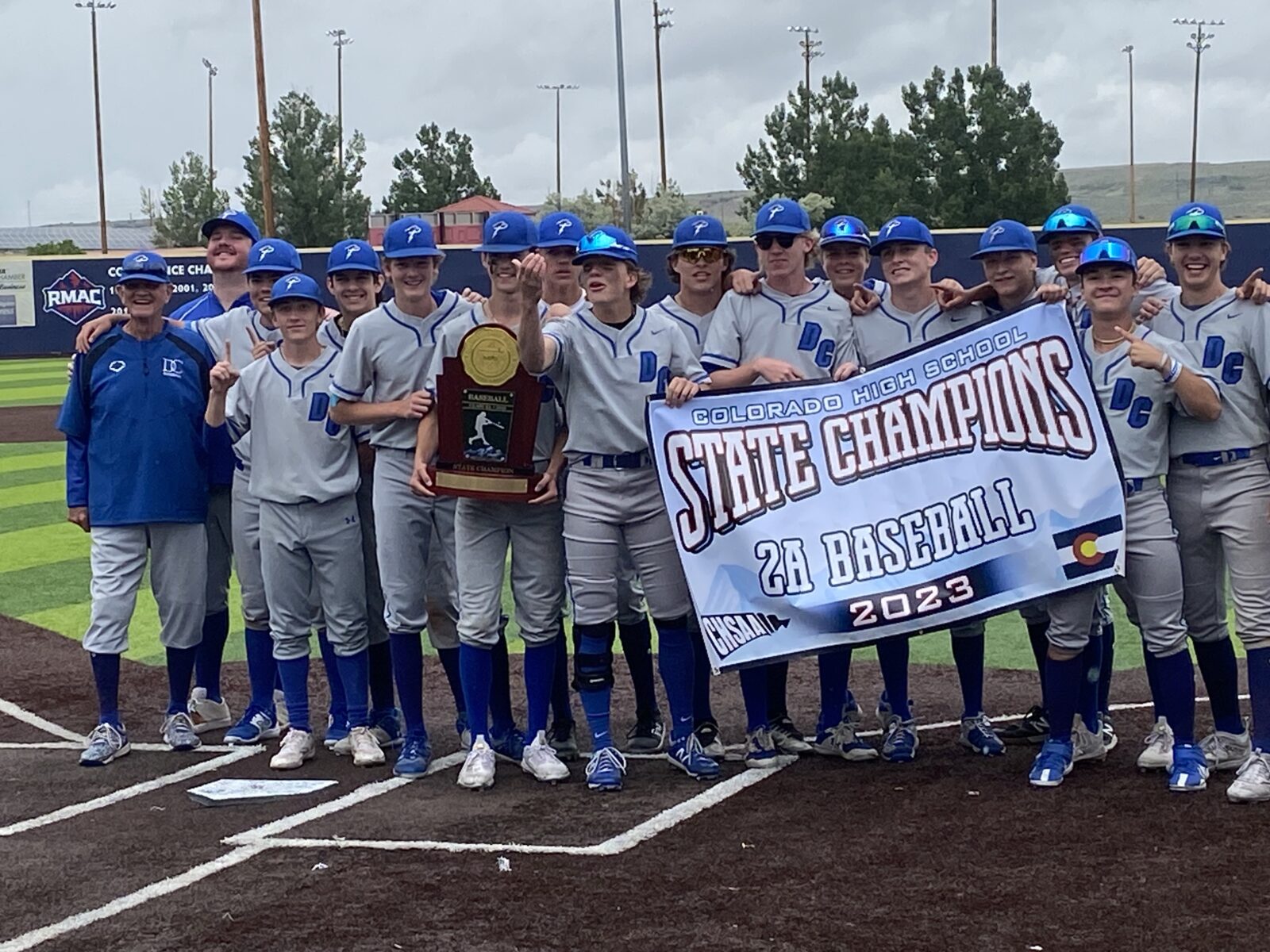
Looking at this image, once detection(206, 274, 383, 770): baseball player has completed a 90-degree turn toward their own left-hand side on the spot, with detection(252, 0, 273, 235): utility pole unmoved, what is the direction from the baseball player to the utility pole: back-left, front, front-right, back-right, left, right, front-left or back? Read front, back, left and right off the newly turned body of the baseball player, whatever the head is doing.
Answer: left

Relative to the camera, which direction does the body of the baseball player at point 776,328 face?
toward the camera

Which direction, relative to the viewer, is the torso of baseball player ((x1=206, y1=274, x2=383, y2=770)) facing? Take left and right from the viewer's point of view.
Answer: facing the viewer

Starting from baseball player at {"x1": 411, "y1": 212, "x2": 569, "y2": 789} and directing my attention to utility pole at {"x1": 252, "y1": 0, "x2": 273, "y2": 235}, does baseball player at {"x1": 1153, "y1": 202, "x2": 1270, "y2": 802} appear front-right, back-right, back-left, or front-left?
back-right

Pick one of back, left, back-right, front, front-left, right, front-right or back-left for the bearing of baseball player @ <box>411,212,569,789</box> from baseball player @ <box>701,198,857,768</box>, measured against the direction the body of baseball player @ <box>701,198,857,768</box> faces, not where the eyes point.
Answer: right

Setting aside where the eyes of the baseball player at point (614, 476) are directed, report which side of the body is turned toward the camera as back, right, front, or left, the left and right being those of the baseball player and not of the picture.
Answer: front

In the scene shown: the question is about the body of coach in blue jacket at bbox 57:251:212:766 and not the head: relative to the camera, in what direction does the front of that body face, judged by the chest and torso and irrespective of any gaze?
toward the camera

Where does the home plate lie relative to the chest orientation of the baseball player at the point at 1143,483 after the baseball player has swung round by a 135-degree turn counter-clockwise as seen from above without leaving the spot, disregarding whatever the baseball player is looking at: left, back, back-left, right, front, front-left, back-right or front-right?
back-left

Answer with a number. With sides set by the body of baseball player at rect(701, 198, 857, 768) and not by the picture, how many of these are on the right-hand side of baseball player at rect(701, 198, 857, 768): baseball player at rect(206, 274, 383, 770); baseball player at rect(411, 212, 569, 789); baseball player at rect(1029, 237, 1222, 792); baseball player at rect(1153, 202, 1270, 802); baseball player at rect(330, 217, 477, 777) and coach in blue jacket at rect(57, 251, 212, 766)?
4
